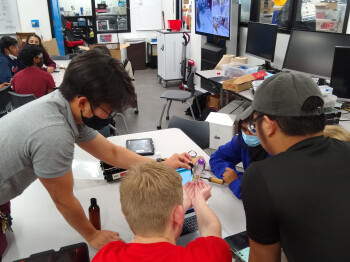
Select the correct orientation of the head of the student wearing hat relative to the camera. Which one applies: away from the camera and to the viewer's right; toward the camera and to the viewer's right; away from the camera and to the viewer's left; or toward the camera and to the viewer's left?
away from the camera and to the viewer's left

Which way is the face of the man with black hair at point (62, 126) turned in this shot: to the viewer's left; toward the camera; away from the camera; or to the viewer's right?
to the viewer's right

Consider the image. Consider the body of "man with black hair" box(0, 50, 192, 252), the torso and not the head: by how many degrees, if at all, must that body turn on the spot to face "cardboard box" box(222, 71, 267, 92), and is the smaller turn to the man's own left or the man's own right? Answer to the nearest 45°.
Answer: approximately 45° to the man's own left

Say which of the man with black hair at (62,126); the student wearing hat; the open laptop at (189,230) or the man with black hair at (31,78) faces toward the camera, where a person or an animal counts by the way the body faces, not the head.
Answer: the open laptop

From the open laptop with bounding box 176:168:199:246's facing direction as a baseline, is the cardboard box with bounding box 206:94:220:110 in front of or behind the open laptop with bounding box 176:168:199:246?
behind

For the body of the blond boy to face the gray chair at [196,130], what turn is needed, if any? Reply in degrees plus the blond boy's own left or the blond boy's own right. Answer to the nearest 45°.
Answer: approximately 45° to the blond boy's own left
